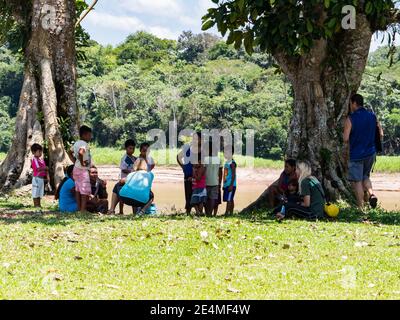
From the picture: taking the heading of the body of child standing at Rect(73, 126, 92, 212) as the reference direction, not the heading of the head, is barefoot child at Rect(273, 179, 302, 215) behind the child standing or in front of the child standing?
in front

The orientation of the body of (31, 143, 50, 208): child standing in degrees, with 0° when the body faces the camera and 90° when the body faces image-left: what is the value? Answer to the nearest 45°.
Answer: approximately 315°

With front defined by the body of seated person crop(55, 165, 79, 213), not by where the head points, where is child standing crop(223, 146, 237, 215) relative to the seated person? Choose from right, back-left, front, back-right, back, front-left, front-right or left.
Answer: front-right

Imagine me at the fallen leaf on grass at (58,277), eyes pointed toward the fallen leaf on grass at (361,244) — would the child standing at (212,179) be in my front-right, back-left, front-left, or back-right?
front-left

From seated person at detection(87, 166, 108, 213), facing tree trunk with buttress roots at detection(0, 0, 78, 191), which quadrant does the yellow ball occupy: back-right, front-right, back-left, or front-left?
back-right

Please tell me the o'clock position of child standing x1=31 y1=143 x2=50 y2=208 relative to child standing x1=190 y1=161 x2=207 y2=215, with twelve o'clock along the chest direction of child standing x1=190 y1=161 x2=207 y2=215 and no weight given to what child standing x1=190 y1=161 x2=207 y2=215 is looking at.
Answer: child standing x1=31 y1=143 x2=50 y2=208 is roughly at 4 o'clock from child standing x1=190 y1=161 x2=207 y2=215.

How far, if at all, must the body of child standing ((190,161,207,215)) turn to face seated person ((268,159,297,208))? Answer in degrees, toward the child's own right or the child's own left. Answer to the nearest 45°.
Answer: approximately 90° to the child's own left

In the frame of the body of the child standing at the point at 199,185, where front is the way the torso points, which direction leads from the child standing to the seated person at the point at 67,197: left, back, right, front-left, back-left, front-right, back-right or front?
right

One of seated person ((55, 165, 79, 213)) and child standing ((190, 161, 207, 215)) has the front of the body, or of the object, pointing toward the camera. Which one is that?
the child standing

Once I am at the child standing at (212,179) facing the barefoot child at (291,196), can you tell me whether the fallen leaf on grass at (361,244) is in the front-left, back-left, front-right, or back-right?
front-right

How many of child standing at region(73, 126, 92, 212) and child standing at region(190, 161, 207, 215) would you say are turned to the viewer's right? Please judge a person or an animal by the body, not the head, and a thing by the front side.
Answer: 1

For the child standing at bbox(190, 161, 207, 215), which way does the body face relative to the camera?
toward the camera

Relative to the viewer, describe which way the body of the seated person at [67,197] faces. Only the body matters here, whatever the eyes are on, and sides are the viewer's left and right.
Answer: facing away from the viewer and to the right of the viewer
